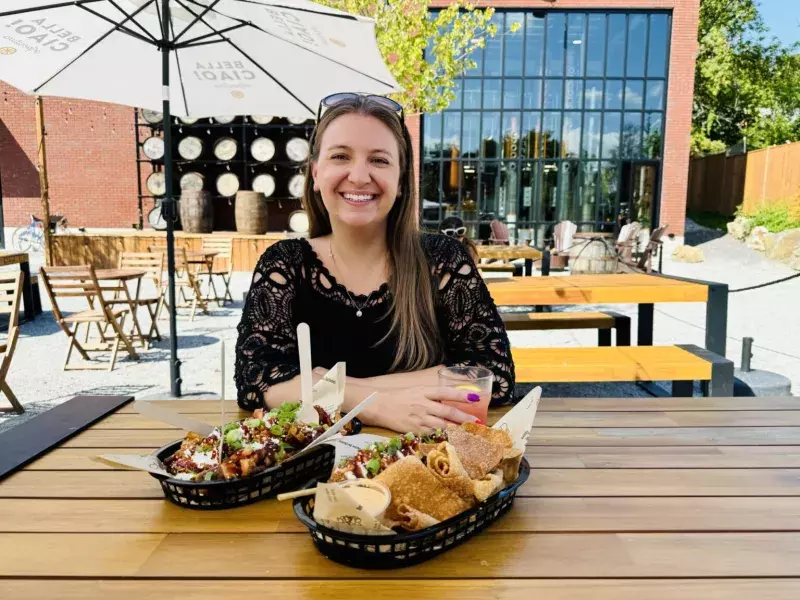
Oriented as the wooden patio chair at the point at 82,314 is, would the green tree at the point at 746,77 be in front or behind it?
in front

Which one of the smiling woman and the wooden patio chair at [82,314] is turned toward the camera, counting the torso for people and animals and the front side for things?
the smiling woman

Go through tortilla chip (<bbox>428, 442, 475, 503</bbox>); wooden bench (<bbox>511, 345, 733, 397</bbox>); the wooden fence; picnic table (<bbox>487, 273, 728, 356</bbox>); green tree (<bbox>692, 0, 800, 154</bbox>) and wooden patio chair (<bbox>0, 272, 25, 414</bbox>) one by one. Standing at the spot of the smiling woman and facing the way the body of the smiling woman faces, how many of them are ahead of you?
1

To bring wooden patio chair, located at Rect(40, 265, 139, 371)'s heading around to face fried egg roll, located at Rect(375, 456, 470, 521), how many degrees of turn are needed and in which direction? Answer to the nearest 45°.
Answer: approximately 135° to its right

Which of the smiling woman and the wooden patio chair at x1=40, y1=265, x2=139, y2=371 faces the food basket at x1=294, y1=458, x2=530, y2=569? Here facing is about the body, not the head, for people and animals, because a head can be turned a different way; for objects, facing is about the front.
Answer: the smiling woman

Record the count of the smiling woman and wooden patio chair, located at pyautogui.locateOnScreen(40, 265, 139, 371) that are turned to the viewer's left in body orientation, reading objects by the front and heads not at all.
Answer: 0

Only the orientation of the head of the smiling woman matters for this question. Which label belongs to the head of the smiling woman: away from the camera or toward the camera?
toward the camera

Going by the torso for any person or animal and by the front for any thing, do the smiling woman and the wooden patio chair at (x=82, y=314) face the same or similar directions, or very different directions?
very different directions

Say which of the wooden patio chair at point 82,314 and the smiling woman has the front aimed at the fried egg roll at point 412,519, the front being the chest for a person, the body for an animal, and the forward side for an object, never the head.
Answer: the smiling woman

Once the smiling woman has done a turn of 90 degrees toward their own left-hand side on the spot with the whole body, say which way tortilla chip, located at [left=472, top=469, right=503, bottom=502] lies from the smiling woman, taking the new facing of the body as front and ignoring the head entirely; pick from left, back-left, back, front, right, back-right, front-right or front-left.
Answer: right

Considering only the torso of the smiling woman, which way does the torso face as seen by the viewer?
toward the camera
